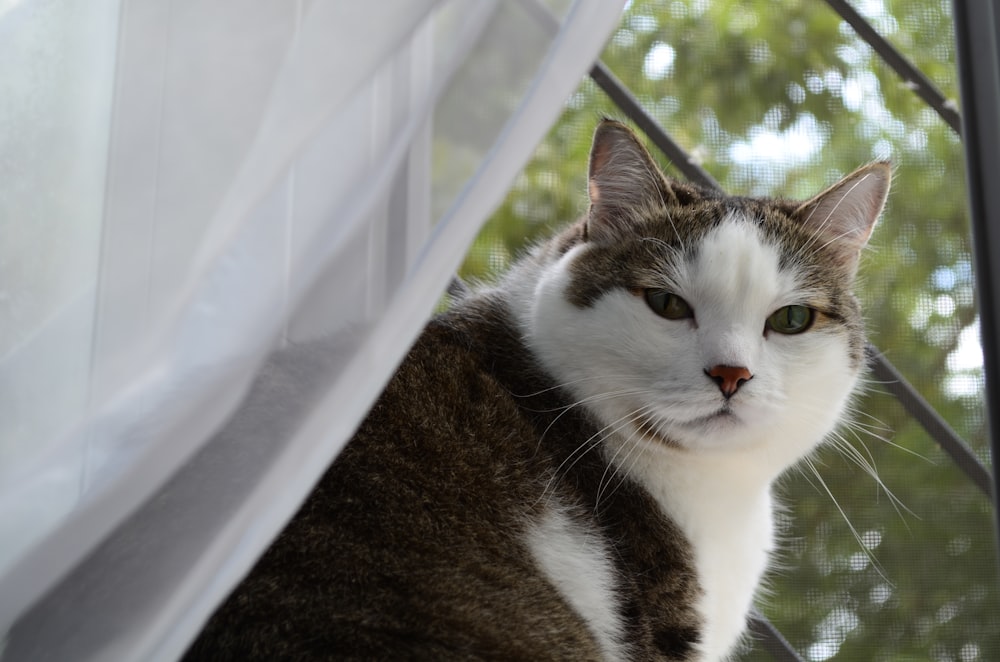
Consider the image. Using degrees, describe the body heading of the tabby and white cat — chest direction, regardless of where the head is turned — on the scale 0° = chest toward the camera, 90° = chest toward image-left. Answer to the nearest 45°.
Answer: approximately 270°

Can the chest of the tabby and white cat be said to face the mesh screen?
no
